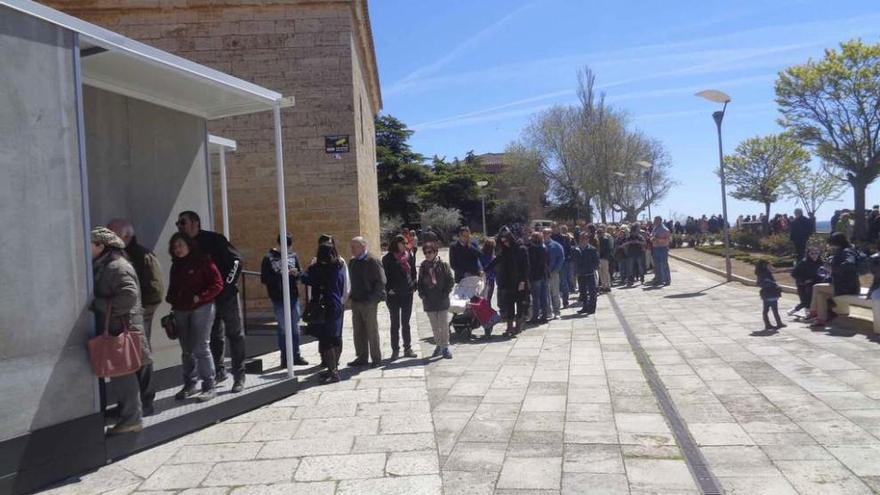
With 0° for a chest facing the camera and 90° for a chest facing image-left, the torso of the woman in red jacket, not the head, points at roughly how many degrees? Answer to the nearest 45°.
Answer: approximately 45°

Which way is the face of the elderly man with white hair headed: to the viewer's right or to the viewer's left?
to the viewer's left

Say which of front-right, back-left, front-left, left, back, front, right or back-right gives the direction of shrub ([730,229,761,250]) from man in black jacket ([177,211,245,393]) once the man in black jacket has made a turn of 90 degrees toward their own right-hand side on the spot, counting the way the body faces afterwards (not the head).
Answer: right

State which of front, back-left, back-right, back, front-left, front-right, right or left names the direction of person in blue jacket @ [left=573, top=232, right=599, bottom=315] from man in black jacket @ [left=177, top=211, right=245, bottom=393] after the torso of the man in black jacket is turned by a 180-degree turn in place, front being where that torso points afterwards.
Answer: front

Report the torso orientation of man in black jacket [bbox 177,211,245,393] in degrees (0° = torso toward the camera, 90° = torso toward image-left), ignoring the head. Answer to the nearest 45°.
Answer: approximately 45°

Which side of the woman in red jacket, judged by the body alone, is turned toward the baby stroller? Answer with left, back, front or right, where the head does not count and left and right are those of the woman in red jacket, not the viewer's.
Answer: back

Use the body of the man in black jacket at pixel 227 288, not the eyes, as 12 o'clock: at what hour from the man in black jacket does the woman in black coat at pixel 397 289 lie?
The woman in black coat is roughly at 6 o'clock from the man in black jacket.

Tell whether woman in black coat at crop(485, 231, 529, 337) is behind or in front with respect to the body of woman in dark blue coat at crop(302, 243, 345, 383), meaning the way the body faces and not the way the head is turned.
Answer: behind

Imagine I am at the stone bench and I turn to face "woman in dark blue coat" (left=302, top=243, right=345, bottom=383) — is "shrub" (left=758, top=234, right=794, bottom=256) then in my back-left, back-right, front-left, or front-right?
back-right

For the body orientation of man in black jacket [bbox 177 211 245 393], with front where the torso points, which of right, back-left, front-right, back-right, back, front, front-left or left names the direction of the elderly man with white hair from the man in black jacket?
back
